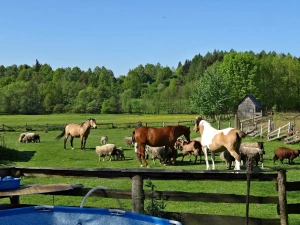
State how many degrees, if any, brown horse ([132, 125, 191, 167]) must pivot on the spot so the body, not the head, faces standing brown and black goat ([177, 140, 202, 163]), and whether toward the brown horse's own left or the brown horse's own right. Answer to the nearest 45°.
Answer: approximately 45° to the brown horse's own left

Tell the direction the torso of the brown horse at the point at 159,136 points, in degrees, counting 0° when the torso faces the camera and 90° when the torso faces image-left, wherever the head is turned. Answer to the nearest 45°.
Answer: approximately 270°

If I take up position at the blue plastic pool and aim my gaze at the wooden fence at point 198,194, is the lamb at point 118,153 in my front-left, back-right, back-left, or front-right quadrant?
front-left

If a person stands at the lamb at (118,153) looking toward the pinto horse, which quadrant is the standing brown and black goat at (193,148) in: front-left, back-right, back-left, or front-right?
front-left

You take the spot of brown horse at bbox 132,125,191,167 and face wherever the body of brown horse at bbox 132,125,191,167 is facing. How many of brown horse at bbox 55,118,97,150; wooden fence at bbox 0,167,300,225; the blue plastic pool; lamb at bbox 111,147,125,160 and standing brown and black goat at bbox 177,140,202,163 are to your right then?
2

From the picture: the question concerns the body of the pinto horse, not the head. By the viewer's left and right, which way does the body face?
facing to the left of the viewer

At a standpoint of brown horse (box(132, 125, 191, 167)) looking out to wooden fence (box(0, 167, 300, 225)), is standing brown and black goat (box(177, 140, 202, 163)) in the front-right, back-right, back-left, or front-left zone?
back-left
